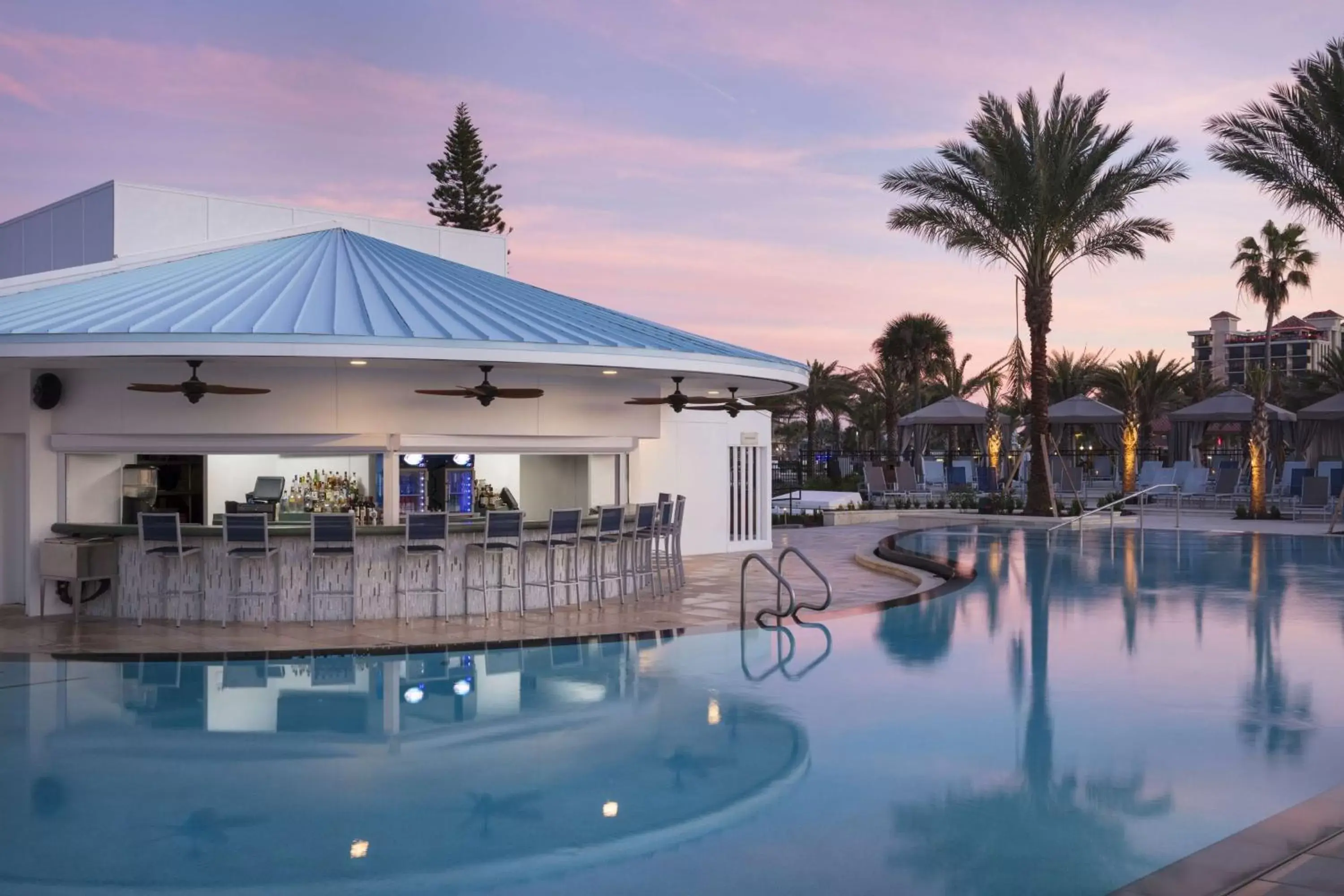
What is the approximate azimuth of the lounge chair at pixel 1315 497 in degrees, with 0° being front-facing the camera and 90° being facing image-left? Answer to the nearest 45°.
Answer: approximately 45°

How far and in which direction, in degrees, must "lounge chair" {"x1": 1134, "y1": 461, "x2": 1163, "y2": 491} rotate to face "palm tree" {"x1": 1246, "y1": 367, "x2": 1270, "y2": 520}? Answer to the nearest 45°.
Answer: approximately 90° to its left

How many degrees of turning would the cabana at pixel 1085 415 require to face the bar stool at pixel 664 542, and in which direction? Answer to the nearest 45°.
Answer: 0° — it already faces it

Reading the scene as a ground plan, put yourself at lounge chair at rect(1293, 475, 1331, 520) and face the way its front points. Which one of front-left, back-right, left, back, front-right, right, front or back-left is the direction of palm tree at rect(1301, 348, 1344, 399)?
back-right

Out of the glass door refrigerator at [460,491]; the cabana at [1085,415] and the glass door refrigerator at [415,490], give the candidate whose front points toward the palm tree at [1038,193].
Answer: the cabana

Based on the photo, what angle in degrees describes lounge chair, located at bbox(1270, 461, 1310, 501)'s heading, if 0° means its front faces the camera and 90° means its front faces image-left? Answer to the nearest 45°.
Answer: approximately 45°

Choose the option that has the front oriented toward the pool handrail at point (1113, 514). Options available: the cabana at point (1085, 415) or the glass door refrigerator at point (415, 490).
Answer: the cabana

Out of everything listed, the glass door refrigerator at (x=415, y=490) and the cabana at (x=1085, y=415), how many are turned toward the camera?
2
